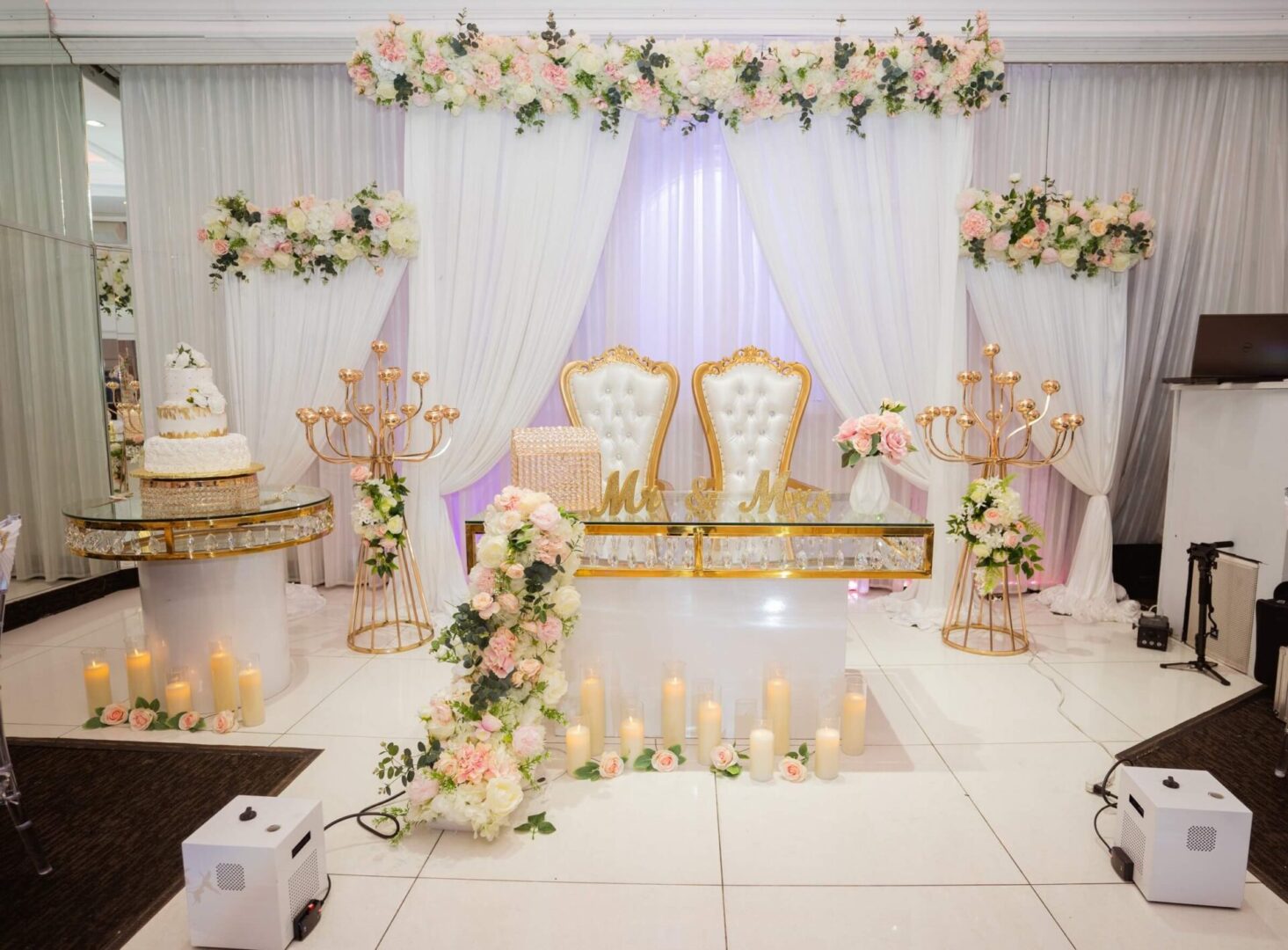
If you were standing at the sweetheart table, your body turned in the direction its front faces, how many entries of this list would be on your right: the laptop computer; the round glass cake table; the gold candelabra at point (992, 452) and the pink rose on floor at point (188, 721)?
2

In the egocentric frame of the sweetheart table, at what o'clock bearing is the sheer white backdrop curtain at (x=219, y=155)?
The sheer white backdrop curtain is roughly at 4 o'clock from the sweetheart table.

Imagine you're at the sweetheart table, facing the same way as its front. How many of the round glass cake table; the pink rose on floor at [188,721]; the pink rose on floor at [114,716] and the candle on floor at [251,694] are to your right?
4

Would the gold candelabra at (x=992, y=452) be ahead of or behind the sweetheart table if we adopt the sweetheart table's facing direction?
behind

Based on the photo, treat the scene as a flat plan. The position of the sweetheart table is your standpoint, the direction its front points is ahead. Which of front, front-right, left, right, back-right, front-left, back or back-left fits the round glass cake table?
right

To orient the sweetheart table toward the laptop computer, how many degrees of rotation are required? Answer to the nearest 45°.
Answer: approximately 135° to its left

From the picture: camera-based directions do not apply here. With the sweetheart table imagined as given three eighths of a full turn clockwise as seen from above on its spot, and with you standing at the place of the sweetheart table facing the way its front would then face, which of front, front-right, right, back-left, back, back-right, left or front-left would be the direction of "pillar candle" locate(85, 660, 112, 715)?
front-left

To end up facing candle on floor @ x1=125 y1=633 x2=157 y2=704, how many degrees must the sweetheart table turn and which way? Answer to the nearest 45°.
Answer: approximately 90° to its right

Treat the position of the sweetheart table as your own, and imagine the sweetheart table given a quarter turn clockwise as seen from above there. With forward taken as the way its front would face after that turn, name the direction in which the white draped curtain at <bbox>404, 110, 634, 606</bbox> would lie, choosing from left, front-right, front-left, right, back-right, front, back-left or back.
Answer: front-right

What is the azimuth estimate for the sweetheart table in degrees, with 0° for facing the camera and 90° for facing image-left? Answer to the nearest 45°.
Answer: approximately 0°

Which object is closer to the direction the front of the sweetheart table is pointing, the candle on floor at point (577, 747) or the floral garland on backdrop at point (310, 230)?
the candle on floor

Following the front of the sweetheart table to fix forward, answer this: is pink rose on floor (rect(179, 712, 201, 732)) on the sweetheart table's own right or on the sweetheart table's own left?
on the sweetheart table's own right

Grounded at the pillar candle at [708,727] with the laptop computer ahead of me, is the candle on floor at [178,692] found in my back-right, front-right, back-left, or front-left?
back-left

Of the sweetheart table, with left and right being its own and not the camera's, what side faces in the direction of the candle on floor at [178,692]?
right

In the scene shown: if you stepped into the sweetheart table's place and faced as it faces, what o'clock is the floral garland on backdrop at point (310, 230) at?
The floral garland on backdrop is roughly at 4 o'clock from the sweetheart table.
